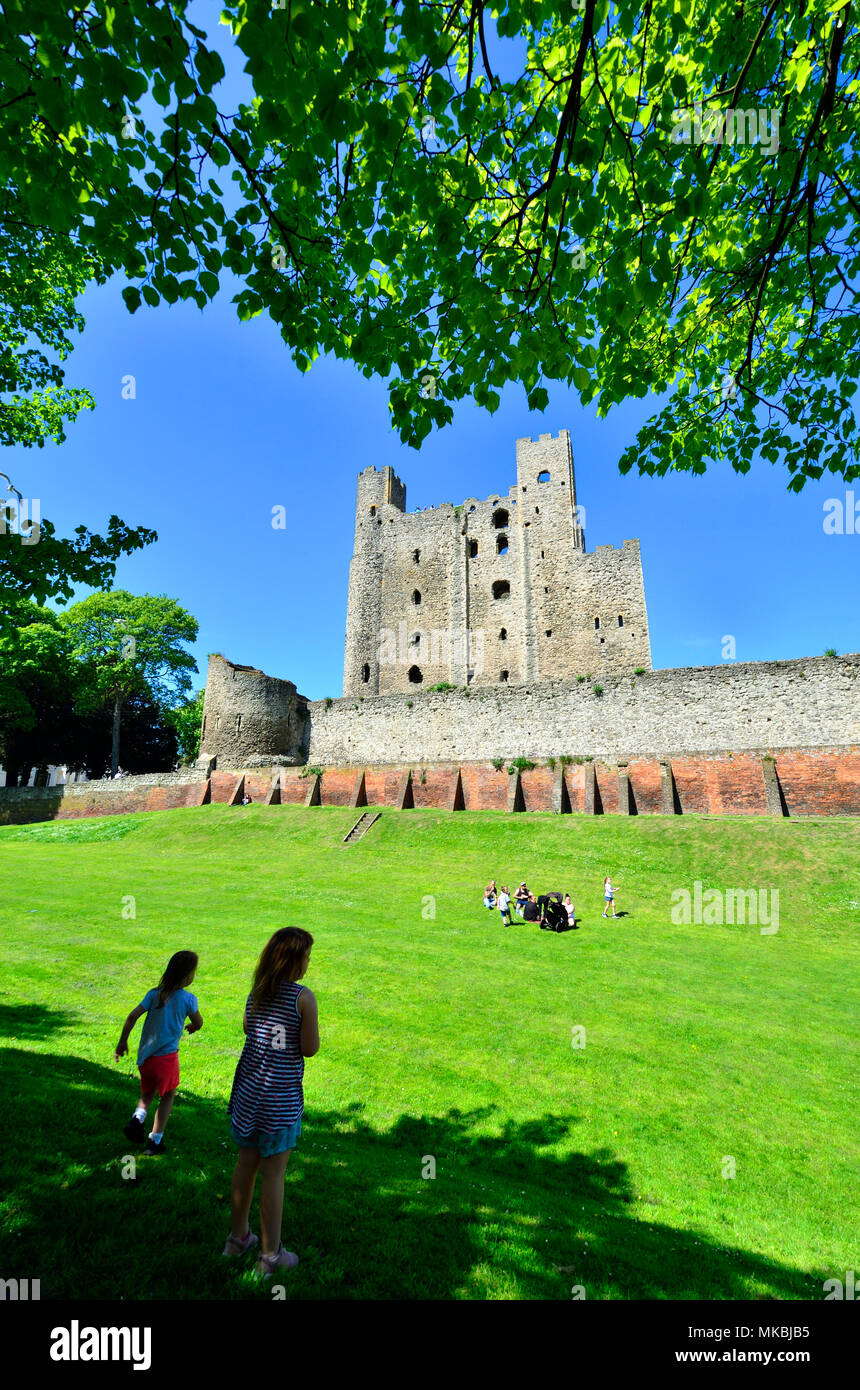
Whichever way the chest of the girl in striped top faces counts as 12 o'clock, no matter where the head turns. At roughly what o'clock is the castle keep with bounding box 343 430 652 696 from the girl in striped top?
The castle keep is roughly at 11 o'clock from the girl in striped top.

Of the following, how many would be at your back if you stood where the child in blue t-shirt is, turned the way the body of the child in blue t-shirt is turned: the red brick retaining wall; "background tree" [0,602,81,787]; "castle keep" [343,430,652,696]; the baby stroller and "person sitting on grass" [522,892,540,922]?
0

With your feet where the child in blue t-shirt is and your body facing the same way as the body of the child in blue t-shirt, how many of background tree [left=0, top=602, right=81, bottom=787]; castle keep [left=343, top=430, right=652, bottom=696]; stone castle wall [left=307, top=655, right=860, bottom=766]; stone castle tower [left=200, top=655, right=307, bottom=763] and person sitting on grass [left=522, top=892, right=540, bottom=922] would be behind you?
0

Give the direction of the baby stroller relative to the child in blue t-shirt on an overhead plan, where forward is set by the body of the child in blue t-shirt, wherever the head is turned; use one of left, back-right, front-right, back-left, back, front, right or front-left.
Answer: front

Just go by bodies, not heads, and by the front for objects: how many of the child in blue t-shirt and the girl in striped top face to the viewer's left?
0

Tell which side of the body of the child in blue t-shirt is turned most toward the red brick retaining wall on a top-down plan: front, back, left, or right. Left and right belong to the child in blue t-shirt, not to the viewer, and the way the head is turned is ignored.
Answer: front

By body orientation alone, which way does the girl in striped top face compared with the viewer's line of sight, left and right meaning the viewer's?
facing away from the viewer and to the right of the viewer

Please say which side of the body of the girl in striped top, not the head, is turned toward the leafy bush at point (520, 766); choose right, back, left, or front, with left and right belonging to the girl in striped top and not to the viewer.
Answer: front

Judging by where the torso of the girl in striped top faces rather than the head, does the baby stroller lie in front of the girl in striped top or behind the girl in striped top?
in front

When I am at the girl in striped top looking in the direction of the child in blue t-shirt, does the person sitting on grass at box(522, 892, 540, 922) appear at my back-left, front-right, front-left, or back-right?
front-right

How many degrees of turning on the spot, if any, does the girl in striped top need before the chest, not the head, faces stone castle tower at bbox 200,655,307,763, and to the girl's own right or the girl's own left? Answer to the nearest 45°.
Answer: approximately 45° to the girl's own left

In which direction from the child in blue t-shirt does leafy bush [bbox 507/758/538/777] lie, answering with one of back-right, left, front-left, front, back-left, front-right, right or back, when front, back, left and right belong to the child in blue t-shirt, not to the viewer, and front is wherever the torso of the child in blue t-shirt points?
front

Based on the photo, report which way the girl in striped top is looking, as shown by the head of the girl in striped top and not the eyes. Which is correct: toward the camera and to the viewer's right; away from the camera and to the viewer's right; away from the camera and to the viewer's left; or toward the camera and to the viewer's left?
away from the camera and to the viewer's right

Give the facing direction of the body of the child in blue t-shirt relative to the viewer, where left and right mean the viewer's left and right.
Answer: facing away from the viewer and to the right of the viewer

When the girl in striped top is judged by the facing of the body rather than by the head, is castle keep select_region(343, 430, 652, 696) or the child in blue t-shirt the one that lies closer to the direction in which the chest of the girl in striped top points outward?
the castle keep

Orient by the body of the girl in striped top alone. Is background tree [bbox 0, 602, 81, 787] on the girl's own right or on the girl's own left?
on the girl's own left

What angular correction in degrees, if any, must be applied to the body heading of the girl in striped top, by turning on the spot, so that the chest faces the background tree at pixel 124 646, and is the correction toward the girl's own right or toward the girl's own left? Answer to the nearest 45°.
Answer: approximately 45° to the girl's own left

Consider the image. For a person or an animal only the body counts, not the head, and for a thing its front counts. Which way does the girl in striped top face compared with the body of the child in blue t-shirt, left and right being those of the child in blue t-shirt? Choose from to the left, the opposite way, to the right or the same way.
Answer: the same way

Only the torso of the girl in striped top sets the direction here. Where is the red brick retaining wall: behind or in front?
in front
